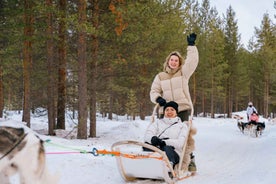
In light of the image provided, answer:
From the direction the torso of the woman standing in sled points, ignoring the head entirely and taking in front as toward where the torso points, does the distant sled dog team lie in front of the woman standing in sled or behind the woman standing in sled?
behind

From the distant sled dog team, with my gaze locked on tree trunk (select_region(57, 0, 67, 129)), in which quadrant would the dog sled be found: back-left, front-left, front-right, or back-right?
front-left

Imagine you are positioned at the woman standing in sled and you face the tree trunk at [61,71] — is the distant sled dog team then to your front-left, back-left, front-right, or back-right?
front-right

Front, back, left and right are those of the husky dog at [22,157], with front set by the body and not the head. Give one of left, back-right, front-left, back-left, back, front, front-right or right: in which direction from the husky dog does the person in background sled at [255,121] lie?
back-right

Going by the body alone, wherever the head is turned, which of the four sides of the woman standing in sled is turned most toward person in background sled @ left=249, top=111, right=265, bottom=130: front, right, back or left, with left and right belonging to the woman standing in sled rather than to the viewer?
back

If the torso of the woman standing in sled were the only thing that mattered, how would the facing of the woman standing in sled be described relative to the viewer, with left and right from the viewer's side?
facing the viewer

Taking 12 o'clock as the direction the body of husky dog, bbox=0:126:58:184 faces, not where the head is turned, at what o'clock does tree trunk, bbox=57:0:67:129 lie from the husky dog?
The tree trunk is roughly at 3 o'clock from the husky dog.

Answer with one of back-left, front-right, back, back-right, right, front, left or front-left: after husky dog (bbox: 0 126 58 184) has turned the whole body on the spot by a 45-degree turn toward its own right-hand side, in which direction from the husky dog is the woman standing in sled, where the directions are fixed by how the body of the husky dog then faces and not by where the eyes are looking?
right

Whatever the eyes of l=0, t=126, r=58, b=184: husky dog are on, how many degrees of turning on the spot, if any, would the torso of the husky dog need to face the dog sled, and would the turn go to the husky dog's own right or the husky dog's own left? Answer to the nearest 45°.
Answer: approximately 135° to the husky dog's own right

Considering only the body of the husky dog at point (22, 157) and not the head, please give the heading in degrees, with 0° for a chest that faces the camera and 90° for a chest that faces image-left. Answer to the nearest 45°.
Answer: approximately 90°

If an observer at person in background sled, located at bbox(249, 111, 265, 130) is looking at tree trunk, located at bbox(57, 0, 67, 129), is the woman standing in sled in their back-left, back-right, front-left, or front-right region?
front-left
